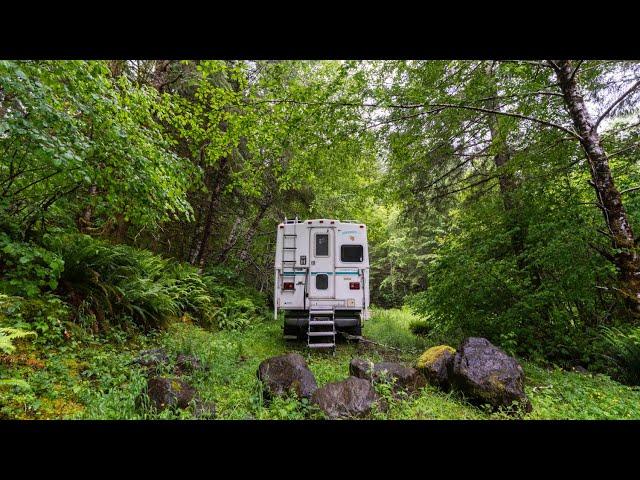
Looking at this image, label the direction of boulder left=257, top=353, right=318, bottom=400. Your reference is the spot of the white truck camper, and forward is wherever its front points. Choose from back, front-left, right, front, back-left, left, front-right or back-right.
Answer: back

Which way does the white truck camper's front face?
away from the camera

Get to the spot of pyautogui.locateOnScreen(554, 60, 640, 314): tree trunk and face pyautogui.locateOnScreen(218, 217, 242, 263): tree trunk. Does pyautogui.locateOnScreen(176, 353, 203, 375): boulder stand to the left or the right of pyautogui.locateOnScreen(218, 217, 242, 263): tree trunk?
left

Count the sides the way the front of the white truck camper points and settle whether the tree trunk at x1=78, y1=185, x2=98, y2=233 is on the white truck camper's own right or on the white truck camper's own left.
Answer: on the white truck camper's own left

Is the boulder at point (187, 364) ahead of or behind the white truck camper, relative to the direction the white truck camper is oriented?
behind

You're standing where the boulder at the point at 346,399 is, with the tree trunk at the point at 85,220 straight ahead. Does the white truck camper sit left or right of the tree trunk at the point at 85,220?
right

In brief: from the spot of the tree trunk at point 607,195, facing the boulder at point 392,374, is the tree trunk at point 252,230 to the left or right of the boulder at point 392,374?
right

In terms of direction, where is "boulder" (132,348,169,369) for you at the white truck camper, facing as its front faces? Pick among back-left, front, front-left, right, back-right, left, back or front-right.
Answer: back-left

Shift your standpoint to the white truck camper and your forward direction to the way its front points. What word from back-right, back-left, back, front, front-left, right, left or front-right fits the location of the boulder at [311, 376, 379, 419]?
back

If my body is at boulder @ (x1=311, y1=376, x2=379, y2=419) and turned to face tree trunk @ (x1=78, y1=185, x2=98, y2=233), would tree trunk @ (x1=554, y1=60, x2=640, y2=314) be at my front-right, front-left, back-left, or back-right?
back-right
